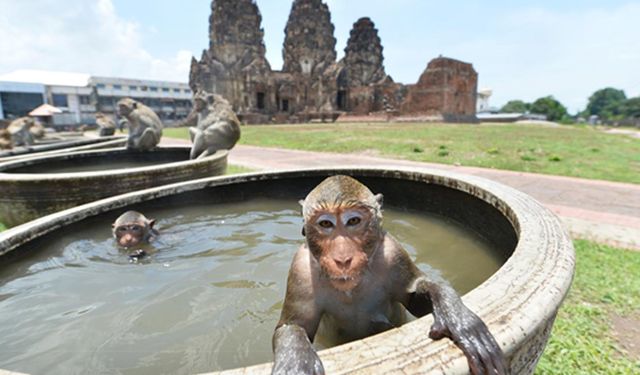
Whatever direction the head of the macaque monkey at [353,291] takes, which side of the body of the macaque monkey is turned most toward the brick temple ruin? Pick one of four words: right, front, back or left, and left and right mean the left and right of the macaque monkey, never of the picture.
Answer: back

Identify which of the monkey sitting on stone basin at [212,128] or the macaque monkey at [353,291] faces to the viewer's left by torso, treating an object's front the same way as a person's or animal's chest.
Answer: the monkey sitting on stone basin

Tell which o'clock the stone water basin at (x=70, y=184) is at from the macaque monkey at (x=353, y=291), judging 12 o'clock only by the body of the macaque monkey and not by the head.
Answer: The stone water basin is roughly at 4 o'clock from the macaque monkey.

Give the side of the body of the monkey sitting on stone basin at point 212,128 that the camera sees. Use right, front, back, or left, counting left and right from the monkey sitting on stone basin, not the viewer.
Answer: left

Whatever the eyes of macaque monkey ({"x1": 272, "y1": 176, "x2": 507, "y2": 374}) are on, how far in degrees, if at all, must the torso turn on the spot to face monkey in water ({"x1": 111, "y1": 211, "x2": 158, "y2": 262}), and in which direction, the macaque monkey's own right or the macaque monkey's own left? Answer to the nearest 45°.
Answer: approximately 135° to the macaque monkey's own right

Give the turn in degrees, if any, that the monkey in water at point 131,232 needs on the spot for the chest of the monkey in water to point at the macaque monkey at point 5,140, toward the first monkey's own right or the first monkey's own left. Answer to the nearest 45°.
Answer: approximately 135° to the first monkey's own right

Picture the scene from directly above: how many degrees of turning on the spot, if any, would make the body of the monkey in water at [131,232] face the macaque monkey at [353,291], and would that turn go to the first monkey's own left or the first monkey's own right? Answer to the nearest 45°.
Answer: approximately 45° to the first monkey's own left

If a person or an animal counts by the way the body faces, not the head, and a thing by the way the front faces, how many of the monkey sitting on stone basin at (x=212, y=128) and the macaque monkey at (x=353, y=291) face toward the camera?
1
